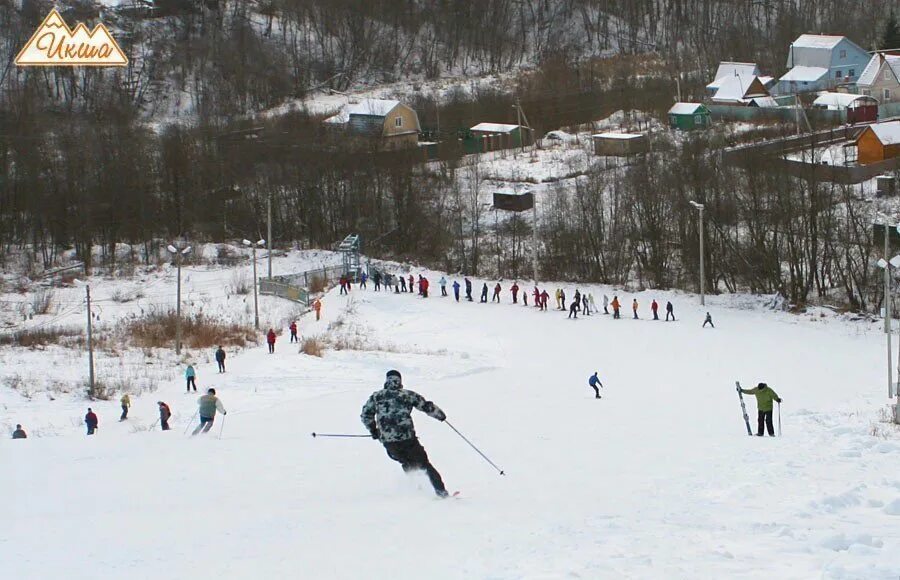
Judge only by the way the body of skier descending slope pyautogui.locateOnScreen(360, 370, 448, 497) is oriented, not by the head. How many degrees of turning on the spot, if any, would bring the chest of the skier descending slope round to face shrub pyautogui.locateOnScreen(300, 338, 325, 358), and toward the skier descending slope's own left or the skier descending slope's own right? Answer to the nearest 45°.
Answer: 0° — they already face it

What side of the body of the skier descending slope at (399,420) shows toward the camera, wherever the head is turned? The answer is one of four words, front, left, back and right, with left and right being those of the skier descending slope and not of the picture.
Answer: back

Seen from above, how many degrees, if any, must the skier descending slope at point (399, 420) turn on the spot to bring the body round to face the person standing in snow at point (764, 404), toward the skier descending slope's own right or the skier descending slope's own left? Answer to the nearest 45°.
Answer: approximately 45° to the skier descending slope's own right

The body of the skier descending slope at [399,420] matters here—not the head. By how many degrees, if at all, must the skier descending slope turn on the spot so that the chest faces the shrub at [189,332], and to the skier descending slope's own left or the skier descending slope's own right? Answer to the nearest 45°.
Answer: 0° — they already face it

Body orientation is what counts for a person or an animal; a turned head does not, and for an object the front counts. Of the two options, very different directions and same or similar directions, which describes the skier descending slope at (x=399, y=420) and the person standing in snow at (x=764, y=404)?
very different directions

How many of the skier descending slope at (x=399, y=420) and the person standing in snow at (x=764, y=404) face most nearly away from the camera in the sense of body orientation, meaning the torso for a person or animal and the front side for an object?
1
